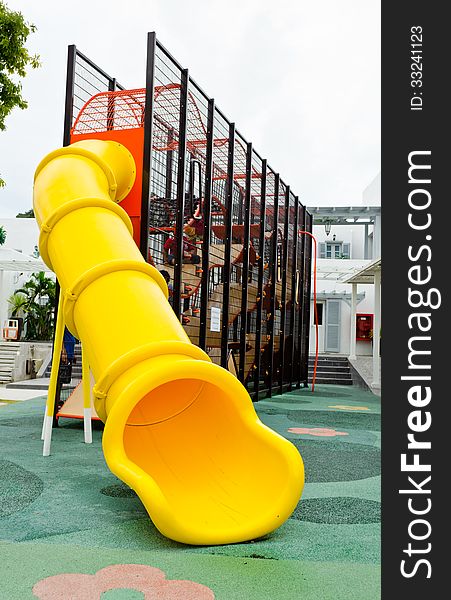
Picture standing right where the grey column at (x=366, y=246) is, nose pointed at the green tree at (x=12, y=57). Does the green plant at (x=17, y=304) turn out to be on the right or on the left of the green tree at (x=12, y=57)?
right

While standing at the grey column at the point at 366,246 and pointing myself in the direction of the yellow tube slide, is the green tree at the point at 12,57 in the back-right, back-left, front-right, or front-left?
front-right

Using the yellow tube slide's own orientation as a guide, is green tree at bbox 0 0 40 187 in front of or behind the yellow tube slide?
behind

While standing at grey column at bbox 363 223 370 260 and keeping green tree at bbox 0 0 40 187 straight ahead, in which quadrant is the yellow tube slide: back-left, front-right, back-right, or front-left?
front-left

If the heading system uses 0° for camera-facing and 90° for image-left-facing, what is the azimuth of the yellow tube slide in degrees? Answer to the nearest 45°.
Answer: approximately 315°

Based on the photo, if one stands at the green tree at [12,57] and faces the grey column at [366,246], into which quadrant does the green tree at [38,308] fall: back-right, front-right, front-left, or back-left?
front-left

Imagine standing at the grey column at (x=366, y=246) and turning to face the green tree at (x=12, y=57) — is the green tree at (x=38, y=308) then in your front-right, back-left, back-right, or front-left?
front-right

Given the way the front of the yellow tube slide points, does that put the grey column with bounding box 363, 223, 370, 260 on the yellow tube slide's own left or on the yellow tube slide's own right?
on the yellow tube slide's own left

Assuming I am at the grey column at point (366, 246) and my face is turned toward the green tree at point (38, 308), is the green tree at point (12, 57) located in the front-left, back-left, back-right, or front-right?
front-left
